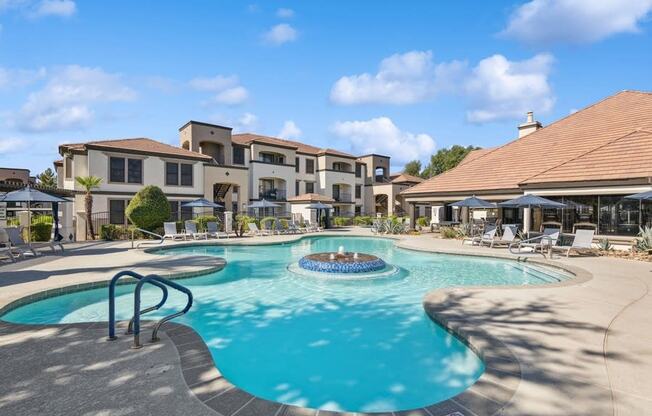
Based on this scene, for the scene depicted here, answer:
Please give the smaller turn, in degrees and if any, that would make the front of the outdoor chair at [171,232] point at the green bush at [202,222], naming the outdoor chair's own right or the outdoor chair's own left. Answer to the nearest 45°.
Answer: approximately 90° to the outdoor chair's own left

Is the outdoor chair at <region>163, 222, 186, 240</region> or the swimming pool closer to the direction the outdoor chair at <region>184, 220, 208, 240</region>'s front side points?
the swimming pool

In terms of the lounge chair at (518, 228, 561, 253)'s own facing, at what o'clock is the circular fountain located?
The circular fountain is roughly at 12 o'clock from the lounge chair.

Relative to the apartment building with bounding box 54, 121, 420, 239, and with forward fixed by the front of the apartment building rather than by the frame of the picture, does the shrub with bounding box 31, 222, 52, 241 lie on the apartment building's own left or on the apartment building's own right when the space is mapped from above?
on the apartment building's own right

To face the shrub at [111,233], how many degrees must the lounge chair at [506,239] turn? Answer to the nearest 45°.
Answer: approximately 45° to its right

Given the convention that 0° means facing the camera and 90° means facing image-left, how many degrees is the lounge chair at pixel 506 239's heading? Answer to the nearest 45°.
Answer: approximately 45°
